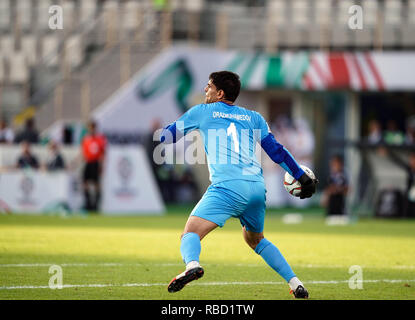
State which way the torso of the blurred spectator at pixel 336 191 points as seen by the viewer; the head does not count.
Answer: toward the camera

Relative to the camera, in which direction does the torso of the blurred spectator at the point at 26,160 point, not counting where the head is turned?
toward the camera

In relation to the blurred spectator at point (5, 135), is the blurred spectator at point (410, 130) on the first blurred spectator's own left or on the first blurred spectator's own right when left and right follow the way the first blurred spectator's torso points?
on the first blurred spectator's own left

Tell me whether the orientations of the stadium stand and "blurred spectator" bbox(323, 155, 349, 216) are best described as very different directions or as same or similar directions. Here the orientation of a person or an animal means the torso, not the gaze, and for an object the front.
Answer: same or similar directions

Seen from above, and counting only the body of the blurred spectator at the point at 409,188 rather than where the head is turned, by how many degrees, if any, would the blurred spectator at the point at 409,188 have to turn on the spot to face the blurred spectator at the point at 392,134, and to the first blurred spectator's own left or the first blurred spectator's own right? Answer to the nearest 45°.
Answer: approximately 180°

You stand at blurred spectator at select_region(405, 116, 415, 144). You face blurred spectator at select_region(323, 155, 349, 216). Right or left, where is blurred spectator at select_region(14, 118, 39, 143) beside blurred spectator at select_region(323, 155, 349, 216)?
right

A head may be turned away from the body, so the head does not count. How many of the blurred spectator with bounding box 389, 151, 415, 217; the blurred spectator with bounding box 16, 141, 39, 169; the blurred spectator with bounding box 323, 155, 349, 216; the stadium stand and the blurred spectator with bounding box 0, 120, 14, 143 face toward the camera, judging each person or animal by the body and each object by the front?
5

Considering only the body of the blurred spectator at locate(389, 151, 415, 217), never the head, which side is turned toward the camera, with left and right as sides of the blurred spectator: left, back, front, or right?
front

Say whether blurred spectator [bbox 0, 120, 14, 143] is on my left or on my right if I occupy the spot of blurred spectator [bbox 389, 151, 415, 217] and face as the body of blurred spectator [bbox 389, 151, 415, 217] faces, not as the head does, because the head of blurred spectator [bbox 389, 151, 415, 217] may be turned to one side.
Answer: on my right

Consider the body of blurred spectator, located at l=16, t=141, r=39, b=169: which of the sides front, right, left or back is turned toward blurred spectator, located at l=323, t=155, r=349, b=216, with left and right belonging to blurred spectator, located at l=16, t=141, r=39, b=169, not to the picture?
left

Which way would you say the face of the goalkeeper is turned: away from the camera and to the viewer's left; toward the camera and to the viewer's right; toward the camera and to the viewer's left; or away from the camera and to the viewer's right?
away from the camera and to the viewer's left

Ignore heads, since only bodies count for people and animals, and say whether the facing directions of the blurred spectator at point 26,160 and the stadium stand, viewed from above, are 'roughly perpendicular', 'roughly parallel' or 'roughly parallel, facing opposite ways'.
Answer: roughly parallel

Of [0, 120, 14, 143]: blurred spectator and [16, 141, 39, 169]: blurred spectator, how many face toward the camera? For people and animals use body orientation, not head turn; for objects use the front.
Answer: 2
